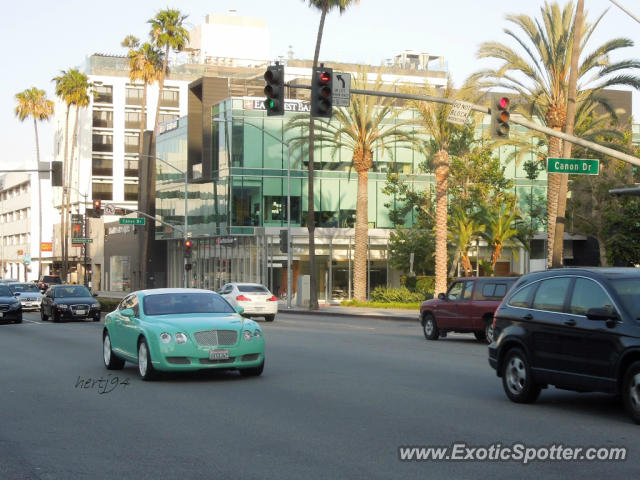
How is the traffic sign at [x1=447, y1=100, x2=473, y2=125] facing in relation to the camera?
toward the camera

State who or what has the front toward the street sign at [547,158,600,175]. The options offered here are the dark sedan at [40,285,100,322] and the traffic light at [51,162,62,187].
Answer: the dark sedan

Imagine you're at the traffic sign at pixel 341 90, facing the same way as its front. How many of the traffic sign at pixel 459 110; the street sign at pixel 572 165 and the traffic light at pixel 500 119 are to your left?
3

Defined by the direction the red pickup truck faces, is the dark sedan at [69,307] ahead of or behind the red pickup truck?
ahead

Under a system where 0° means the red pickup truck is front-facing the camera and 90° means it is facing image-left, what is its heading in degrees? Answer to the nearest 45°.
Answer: approximately 135°

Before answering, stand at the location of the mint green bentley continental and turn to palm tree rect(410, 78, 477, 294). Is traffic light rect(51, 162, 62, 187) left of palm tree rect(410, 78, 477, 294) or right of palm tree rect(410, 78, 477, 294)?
left

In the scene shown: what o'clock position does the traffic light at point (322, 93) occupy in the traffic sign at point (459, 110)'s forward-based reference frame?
The traffic light is roughly at 2 o'clock from the traffic sign.

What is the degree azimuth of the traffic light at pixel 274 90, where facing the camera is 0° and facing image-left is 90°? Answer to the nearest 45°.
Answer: approximately 45°

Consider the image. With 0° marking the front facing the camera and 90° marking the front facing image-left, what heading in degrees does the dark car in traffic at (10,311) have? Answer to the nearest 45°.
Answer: approximately 315°

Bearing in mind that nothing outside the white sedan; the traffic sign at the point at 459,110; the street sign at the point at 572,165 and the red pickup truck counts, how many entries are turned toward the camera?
2

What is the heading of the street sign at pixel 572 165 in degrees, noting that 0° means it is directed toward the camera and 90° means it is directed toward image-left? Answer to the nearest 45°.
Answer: approximately 0°
